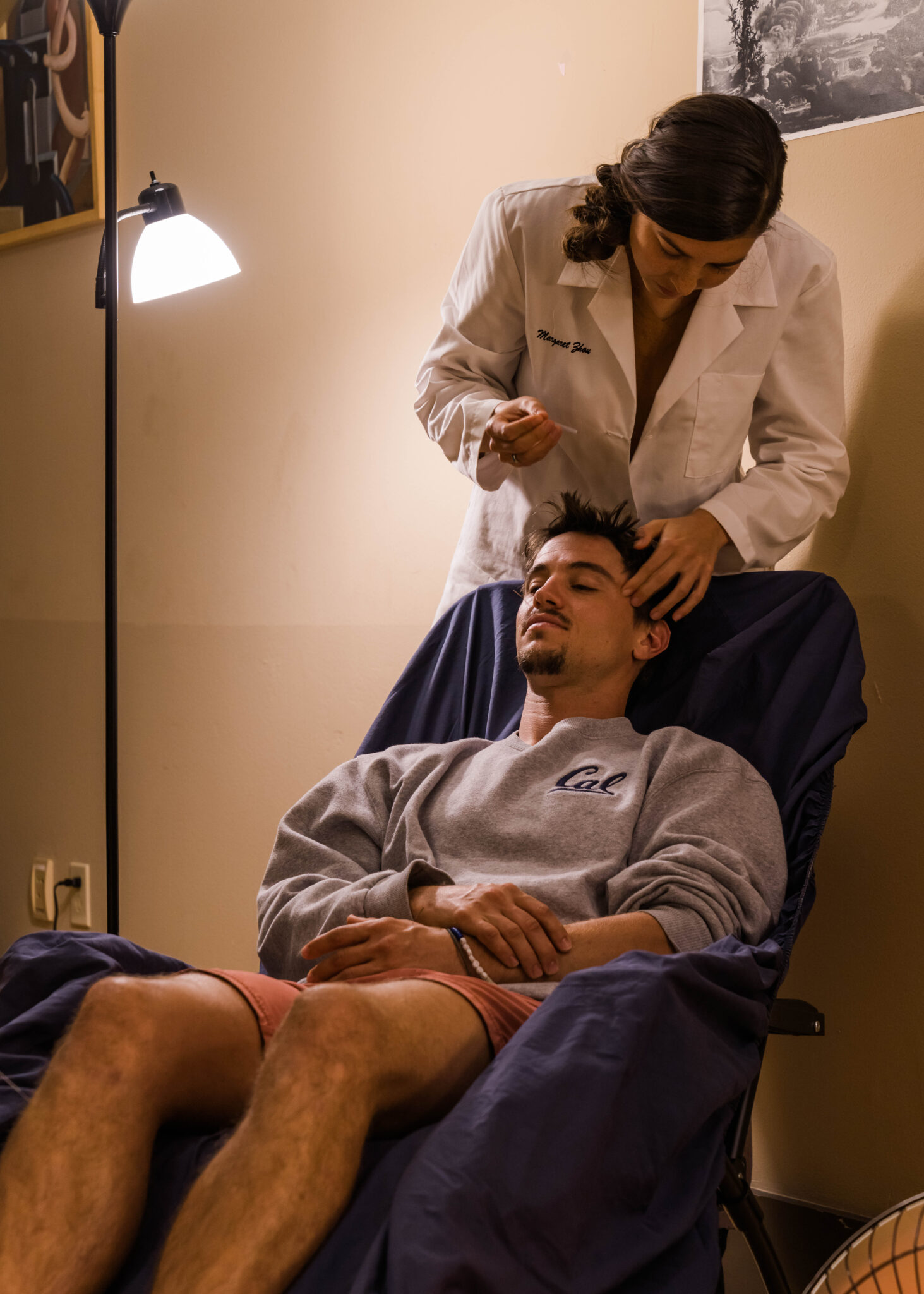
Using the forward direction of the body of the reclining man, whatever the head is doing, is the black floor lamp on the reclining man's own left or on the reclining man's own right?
on the reclining man's own right

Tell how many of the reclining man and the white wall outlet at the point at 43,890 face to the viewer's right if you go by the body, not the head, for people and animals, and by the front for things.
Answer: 0

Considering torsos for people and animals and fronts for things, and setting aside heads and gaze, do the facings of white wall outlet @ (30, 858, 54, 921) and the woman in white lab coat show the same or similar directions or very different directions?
same or similar directions

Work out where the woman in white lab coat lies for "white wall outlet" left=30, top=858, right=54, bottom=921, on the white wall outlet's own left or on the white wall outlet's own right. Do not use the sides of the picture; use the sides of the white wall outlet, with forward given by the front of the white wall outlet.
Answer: on the white wall outlet's own left

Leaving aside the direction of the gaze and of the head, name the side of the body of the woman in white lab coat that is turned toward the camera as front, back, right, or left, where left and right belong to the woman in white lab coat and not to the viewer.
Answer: front

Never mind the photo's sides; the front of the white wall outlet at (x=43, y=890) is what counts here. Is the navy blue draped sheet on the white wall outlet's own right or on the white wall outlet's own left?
on the white wall outlet's own left

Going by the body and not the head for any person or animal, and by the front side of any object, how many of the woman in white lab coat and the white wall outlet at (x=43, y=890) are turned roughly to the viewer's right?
0

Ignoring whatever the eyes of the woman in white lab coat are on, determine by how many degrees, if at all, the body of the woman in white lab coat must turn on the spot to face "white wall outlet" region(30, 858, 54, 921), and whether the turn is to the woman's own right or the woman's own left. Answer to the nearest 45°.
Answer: approximately 135° to the woman's own right

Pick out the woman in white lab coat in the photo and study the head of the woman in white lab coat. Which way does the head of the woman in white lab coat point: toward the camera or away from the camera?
toward the camera

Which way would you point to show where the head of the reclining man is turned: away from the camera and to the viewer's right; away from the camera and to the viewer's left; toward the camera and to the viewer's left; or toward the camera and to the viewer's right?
toward the camera and to the viewer's left

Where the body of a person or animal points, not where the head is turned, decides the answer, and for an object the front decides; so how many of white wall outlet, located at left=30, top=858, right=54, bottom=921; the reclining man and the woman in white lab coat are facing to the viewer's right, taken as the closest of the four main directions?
0
